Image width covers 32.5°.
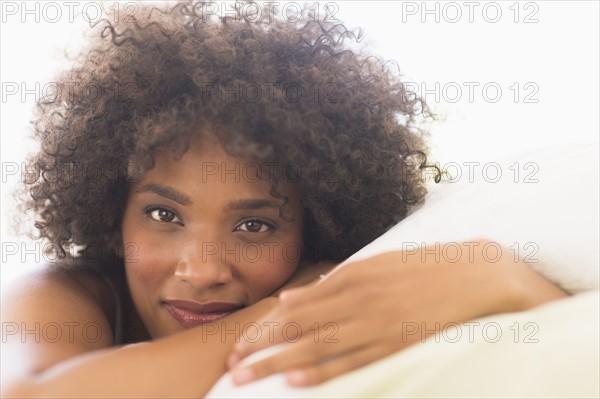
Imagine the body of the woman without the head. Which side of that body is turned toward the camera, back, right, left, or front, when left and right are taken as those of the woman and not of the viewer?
front
